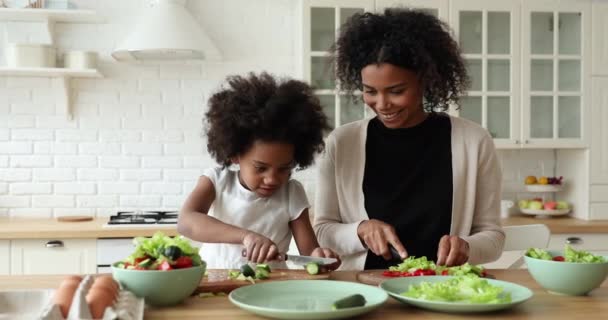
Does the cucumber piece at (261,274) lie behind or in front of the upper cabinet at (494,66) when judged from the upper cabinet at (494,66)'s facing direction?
in front

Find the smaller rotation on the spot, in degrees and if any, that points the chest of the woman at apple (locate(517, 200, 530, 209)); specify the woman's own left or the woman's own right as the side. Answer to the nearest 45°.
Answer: approximately 180°

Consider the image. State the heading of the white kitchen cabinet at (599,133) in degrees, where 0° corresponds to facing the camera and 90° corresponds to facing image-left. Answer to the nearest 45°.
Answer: approximately 0°

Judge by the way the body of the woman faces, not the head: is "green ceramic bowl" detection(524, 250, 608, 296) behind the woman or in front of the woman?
in front

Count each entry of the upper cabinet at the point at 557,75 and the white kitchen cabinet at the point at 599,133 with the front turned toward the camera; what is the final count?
2

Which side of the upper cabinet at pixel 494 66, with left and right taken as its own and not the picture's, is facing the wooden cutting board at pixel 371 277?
front

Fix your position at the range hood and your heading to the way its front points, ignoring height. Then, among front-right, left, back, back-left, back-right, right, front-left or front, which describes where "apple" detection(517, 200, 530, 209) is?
left

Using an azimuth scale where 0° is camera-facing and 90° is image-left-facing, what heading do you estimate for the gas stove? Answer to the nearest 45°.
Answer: approximately 0°

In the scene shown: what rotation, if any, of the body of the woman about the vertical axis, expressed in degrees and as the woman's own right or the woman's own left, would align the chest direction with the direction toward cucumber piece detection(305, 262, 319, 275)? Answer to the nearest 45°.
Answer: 0° — they already face it

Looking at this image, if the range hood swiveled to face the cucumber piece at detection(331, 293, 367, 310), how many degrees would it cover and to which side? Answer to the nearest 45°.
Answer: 0° — it already faces it

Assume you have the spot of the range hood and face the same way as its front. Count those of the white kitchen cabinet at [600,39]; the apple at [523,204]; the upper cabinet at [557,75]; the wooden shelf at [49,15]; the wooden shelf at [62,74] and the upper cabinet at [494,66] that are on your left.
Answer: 4
